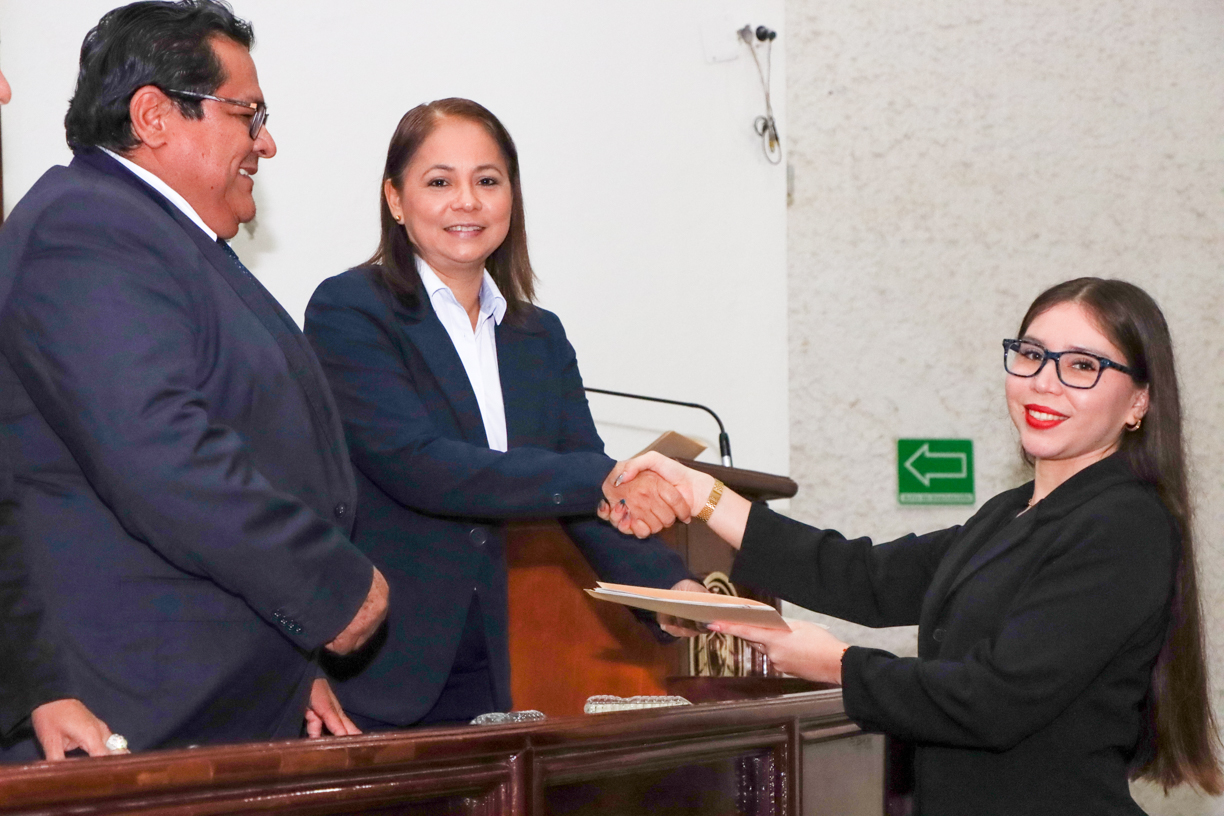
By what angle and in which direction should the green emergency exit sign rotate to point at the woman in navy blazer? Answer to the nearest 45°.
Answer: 0° — it already faces them

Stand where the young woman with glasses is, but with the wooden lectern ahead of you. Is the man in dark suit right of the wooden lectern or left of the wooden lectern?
left

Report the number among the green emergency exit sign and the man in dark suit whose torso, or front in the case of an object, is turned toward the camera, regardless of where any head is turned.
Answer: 1

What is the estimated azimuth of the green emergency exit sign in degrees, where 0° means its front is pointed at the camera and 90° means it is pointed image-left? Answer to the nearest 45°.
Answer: approximately 0°

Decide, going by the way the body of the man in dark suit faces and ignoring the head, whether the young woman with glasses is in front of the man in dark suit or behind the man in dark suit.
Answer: in front

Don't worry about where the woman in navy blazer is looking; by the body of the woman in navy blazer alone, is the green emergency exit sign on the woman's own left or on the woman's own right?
on the woman's own left

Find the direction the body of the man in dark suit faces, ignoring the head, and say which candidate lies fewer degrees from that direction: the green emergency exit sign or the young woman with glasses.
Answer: the young woman with glasses

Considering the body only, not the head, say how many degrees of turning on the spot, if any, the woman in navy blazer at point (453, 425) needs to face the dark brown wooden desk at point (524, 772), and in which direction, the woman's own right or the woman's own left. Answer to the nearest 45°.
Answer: approximately 45° to the woman's own right

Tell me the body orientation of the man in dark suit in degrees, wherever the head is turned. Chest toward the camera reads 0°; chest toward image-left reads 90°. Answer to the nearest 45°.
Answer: approximately 270°

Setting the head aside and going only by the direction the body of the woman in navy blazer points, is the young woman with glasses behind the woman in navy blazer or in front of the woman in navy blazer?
in front

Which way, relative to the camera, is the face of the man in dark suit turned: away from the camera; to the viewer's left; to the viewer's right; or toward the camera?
to the viewer's right

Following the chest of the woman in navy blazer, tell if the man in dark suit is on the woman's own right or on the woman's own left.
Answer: on the woman's own right
